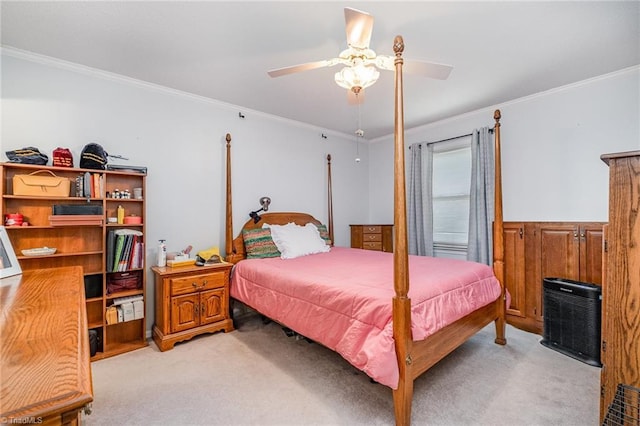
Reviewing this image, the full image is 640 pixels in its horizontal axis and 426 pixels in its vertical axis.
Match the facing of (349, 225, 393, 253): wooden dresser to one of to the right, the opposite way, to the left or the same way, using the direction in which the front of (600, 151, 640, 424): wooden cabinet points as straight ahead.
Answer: to the left

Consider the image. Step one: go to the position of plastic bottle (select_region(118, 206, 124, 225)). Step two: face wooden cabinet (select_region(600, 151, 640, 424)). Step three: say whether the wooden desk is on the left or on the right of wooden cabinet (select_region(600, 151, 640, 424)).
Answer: right

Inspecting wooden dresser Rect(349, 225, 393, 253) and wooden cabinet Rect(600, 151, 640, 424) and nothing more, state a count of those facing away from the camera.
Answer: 0

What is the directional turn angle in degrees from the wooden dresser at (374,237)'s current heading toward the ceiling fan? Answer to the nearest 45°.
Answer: approximately 45° to its left

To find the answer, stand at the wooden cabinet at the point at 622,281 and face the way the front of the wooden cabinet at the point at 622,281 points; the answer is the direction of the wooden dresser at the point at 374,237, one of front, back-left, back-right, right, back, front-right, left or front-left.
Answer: front-right

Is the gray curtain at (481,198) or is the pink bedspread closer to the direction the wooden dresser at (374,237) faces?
the pink bedspread

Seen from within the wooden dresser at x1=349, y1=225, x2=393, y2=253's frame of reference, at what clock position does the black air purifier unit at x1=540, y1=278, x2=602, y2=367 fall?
The black air purifier unit is roughly at 9 o'clock from the wooden dresser.

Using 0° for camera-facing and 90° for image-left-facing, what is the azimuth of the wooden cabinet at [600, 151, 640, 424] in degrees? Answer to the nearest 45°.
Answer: approximately 90°

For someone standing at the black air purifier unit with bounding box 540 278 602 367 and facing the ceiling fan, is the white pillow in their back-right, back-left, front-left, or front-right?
front-right

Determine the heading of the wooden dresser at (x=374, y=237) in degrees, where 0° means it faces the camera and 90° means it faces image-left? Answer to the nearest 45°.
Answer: approximately 45°

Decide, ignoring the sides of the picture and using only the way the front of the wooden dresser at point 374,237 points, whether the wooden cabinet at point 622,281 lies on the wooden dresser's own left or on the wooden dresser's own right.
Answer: on the wooden dresser's own left

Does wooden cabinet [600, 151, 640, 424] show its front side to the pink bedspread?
yes

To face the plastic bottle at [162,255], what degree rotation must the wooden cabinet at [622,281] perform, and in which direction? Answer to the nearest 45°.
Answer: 0° — it already faces it

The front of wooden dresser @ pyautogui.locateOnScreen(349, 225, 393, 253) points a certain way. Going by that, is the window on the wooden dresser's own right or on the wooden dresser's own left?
on the wooden dresser's own left
